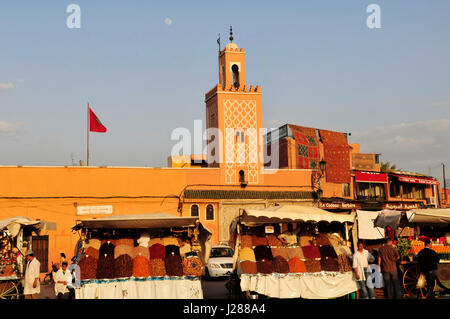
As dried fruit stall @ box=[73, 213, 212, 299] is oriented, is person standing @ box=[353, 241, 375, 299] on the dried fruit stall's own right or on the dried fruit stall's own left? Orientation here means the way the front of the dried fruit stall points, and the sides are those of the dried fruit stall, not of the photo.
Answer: on the dried fruit stall's own left

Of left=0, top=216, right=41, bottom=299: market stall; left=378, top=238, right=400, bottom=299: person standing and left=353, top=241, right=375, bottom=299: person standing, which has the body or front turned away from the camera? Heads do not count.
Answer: left=378, top=238, right=400, bottom=299: person standing

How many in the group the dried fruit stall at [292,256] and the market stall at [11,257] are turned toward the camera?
2

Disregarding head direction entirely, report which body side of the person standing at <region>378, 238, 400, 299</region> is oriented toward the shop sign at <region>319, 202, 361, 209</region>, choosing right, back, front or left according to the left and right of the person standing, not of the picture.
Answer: front

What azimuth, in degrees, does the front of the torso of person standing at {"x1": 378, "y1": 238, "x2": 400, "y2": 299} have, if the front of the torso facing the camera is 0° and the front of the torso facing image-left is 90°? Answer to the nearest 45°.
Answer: approximately 180°

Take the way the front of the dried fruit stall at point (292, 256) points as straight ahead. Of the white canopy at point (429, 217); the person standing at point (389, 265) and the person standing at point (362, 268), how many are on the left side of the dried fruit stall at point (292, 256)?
3

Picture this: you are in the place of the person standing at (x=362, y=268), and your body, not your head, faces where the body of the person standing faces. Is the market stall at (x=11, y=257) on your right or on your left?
on your right

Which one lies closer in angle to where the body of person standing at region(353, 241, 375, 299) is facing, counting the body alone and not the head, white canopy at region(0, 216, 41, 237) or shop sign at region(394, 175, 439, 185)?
the white canopy

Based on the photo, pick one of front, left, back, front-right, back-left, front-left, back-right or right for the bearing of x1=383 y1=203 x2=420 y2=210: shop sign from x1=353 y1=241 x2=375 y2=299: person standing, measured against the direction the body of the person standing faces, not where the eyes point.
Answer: back

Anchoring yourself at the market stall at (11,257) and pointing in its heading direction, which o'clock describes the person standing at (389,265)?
The person standing is roughly at 10 o'clock from the market stall.

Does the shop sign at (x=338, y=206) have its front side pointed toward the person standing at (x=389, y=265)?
yes
